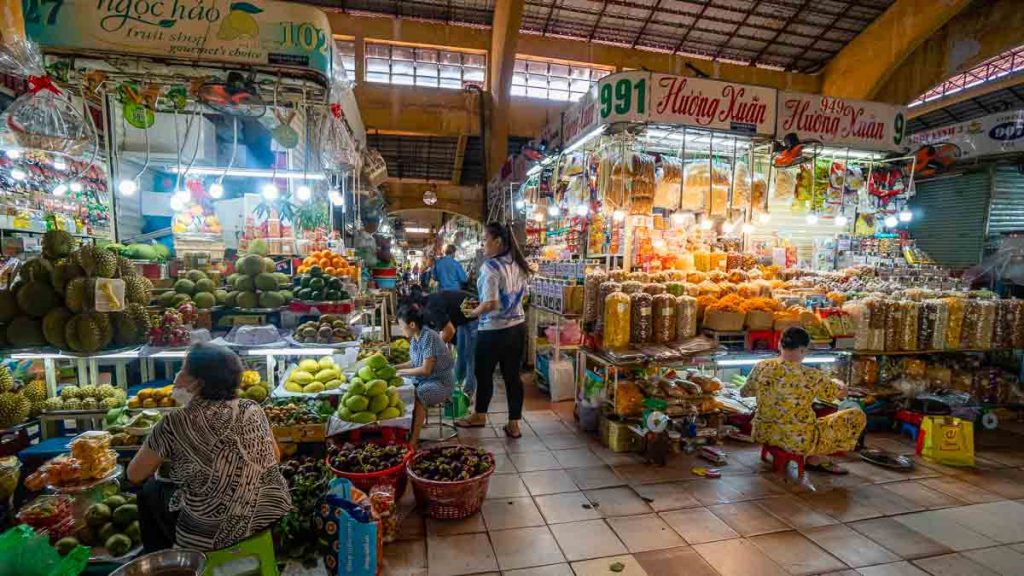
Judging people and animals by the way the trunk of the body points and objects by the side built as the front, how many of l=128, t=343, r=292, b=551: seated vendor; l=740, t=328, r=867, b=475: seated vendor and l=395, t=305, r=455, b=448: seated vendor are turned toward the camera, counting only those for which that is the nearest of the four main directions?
0

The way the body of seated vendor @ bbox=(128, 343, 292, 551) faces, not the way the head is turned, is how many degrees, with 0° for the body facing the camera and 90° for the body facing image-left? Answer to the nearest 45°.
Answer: approximately 135°

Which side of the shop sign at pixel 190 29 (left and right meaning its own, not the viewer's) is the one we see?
front

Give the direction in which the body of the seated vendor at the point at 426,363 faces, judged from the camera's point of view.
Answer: to the viewer's left

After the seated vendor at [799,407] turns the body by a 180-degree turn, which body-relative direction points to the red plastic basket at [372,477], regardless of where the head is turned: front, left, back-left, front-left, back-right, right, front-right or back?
front

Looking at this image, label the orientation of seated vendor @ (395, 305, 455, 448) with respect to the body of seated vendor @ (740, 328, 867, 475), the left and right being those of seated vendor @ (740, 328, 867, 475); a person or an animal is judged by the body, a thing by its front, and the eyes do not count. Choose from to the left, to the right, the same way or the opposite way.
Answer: to the left

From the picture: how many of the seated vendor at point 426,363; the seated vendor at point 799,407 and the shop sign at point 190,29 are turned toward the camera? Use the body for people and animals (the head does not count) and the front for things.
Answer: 1

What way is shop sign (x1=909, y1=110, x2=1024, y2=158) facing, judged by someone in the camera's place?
facing the viewer and to the left of the viewer

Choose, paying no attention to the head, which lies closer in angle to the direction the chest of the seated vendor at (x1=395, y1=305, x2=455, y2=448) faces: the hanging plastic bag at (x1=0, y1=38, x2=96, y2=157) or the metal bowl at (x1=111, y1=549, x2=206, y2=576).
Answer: the hanging plastic bag

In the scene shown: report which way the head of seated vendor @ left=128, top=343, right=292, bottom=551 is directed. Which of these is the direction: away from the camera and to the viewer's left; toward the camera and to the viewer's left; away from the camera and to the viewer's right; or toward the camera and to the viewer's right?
away from the camera and to the viewer's left

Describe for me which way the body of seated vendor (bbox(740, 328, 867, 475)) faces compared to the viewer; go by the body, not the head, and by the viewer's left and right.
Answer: facing away from the viewer and to the right of the viewer

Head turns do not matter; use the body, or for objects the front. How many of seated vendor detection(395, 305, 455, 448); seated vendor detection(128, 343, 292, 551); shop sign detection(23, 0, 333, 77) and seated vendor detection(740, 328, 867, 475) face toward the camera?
1
